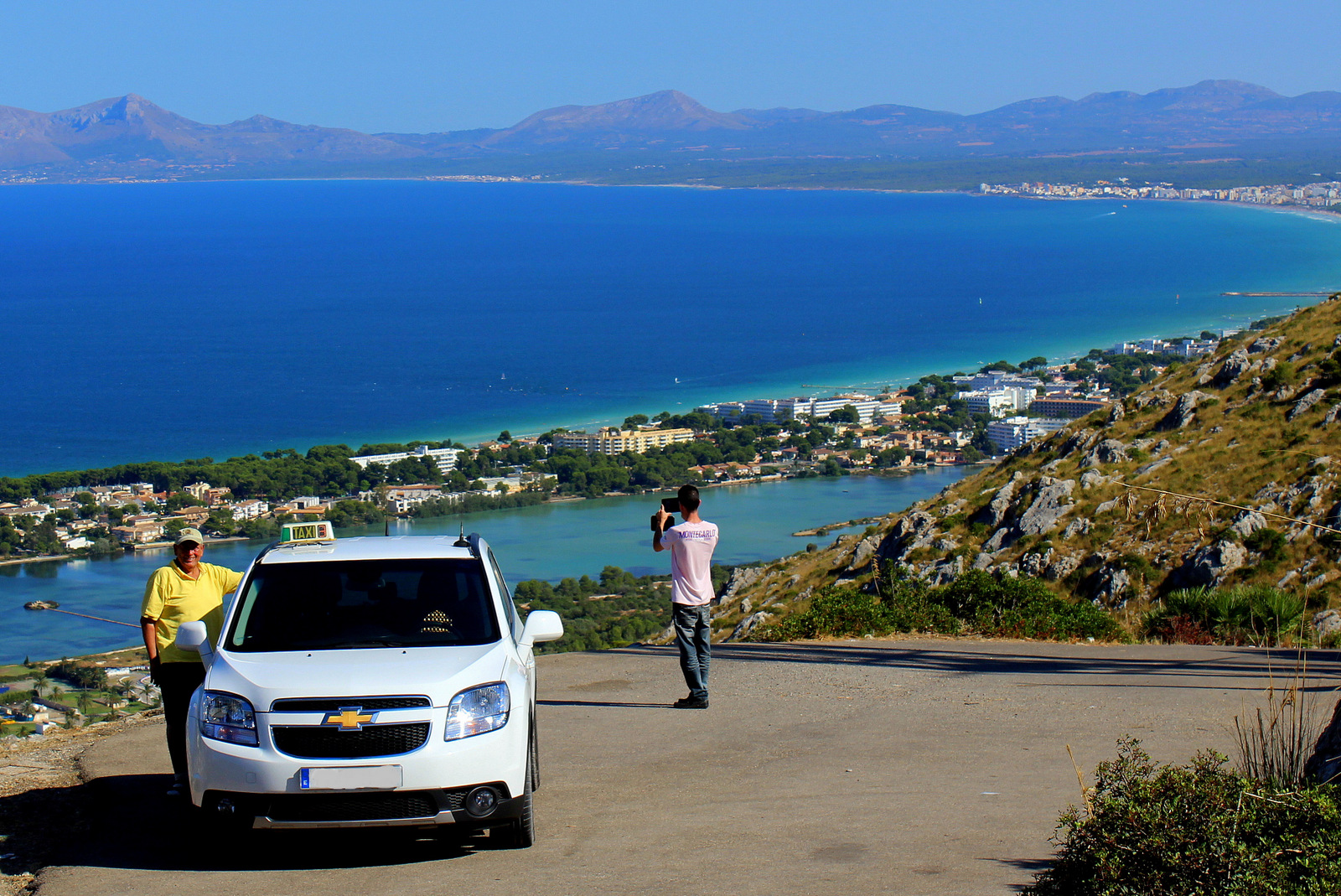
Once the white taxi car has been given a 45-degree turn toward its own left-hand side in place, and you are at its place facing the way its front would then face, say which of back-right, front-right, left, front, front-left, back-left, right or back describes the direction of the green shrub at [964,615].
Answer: left

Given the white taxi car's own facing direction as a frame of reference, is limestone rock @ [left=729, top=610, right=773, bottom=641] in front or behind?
behind

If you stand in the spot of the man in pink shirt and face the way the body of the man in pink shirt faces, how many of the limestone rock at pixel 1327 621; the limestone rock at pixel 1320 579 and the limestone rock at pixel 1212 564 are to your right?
3

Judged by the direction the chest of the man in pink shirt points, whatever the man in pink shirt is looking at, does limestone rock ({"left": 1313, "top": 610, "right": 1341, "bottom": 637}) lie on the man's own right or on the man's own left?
on the man's own right

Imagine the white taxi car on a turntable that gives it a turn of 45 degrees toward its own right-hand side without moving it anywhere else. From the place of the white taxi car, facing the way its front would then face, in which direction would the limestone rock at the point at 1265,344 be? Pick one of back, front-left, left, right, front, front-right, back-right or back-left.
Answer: back

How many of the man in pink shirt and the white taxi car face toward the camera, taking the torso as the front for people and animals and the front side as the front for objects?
1

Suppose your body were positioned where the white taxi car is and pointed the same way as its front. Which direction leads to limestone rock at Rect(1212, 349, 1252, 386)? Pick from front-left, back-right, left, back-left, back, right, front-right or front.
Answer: back-left

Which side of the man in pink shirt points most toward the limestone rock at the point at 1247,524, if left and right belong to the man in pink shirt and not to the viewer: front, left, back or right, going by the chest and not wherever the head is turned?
right

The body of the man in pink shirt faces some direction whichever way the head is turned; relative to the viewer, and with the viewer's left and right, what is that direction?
facing away from the viewer and to the left of the viewer

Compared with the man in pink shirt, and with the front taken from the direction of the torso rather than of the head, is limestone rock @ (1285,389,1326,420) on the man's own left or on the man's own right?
on the man's own right

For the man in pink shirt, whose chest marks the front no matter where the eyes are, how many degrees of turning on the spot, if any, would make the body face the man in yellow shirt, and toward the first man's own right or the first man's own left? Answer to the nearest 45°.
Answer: approximately 90° to the first man's own left

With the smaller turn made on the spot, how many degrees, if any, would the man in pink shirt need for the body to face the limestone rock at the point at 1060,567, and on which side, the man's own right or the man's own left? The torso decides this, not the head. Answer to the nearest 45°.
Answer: approximately 90° to the man's own right
